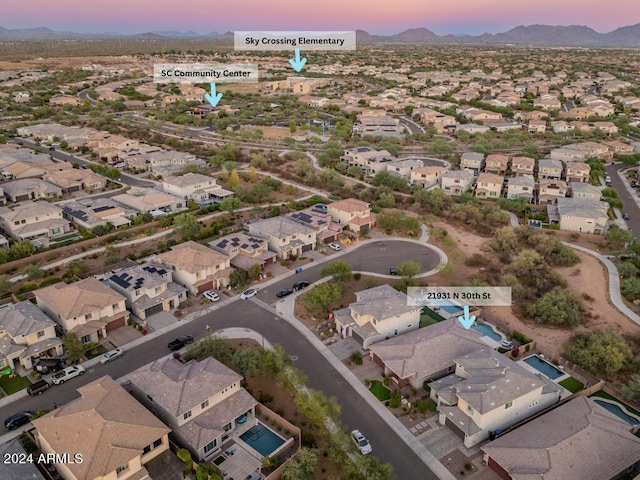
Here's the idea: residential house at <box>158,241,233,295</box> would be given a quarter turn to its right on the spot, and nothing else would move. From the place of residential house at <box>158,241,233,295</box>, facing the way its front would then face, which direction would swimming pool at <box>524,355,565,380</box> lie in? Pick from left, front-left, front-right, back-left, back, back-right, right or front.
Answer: left

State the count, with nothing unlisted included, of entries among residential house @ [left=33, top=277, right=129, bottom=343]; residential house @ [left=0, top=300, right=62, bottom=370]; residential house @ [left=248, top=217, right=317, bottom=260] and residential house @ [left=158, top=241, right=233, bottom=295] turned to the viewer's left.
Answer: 0

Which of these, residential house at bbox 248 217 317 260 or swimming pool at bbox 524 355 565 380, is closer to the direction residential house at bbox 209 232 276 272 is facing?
the swimming pool

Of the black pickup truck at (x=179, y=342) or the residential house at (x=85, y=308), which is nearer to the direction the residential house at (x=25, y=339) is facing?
the black pickup truck

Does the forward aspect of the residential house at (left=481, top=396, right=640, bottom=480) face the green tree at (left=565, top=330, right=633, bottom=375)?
no

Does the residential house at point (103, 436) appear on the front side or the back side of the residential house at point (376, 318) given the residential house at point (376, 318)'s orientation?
on the front side

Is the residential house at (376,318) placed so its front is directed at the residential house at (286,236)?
no

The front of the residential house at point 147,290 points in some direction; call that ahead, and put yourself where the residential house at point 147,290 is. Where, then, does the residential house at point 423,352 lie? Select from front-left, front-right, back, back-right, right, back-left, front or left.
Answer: front

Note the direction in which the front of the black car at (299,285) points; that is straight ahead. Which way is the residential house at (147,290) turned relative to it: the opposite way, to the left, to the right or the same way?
to the right

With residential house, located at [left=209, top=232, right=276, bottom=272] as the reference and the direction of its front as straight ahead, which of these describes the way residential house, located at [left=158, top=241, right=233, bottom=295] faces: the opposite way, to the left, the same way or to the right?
the same way

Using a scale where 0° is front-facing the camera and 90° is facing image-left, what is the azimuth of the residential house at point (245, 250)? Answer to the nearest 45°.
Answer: approximately 315°

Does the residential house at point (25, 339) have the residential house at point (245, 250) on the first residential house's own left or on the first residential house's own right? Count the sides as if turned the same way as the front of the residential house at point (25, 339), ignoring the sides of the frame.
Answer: on the first residential house's own left

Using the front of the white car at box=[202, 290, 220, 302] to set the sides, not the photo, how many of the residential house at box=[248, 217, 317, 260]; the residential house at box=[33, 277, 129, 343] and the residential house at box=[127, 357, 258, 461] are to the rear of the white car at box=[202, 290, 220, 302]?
1

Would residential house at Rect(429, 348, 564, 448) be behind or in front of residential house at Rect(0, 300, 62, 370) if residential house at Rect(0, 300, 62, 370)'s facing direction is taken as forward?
in front

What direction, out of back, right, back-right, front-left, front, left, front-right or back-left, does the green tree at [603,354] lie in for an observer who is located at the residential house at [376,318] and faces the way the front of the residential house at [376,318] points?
back-left

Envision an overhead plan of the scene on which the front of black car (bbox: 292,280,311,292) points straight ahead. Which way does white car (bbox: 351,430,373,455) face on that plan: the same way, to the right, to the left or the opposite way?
to the right
